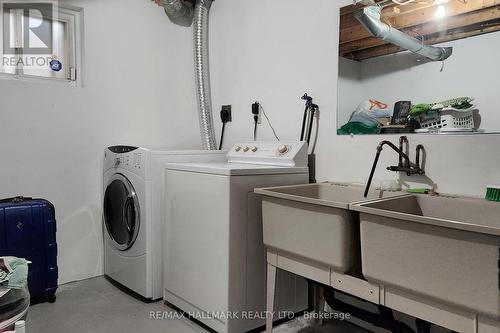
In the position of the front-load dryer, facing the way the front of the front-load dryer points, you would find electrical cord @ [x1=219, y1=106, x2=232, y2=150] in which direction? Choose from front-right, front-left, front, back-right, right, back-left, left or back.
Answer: back

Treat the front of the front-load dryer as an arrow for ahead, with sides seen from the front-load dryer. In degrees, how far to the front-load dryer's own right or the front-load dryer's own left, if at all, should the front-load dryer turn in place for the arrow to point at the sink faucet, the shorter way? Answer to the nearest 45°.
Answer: approximately 90° to the front-load dryer's own left

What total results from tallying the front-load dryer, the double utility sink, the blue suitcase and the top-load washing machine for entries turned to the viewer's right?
0

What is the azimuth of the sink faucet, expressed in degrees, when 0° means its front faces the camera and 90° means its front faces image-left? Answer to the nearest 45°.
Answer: approximately 45°

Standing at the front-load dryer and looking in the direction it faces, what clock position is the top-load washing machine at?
The top-load washing machine is roughly at 9 o'clock from the front-load dryer.

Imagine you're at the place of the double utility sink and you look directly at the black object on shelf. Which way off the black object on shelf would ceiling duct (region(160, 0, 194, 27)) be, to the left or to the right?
left

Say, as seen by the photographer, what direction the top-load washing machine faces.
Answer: facing the viewer and to the left of the viewer

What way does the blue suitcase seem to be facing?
toward the camera

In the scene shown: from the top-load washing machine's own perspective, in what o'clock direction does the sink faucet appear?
The sink faucet is roughly at 8 o'clock from the top-load washing machine.
